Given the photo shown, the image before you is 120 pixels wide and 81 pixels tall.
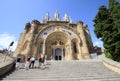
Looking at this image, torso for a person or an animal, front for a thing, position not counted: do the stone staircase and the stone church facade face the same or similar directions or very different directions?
same or similar directions

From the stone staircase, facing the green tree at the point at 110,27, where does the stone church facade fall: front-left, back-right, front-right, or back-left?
front-left

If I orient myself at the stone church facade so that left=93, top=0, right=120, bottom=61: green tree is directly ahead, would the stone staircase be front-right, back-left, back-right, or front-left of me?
front-right

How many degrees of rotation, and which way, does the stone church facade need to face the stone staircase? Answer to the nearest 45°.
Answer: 0° — it already faces it

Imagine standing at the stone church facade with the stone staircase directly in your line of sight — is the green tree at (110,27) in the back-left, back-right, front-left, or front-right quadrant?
front-left

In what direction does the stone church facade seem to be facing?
toward the camera

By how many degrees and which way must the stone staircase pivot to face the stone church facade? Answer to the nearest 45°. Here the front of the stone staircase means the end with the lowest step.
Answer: approximately 180°

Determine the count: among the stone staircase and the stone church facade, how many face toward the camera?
2

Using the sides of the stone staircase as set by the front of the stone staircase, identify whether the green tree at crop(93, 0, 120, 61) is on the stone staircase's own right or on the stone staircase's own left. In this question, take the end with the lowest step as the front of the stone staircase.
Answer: on the stone staircase's own left

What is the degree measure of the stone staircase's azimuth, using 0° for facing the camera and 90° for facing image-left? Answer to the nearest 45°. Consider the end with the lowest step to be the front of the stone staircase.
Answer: approximately 0°

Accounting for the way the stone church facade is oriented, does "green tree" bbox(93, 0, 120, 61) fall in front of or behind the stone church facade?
in front
